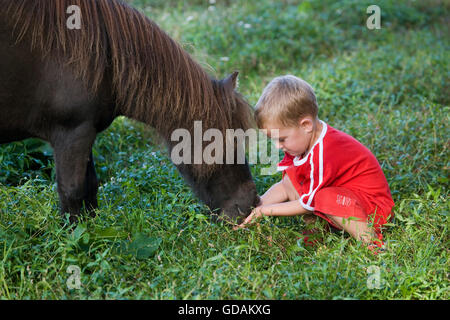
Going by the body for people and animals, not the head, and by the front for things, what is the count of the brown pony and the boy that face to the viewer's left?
1

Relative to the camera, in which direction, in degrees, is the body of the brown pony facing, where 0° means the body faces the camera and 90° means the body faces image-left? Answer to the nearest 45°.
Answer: approximately 270°

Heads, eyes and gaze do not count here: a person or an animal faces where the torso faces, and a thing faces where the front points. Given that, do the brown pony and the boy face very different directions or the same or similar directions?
very different directions

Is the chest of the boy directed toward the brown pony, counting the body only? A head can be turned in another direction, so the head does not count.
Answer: yes

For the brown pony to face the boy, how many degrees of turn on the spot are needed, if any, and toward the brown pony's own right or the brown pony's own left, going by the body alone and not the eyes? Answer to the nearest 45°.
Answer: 0° — it already faces them

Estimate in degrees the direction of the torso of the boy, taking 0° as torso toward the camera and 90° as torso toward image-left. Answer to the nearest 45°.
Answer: approximately 90°
